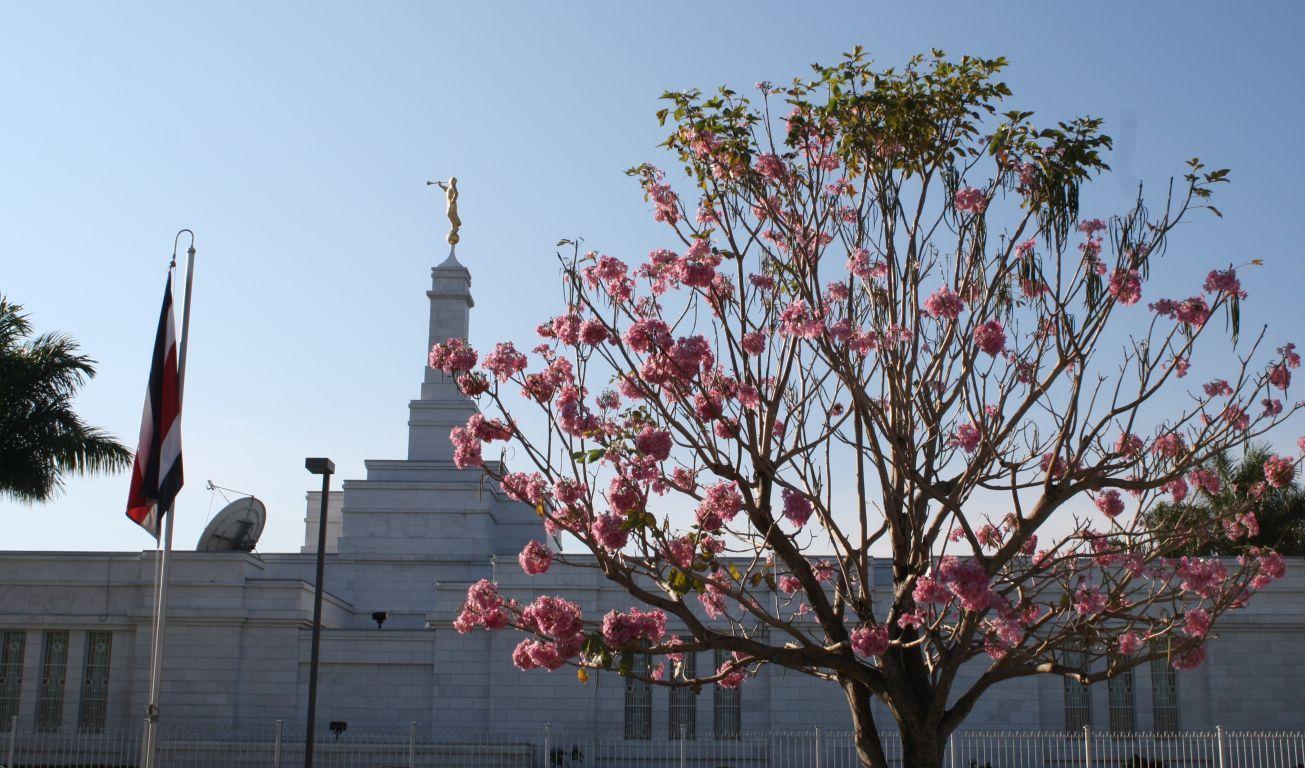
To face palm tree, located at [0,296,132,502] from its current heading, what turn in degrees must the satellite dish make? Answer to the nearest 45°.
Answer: approximately 90° to its left

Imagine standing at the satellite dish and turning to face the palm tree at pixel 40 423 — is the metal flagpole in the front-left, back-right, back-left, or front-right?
front-left

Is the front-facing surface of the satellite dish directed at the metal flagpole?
no

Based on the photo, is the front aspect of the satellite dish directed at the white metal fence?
no

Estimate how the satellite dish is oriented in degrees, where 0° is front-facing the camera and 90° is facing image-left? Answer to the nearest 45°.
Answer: approximately 135°

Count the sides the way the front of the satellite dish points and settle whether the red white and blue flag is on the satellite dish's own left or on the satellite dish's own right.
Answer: on the satellite dish's own left
